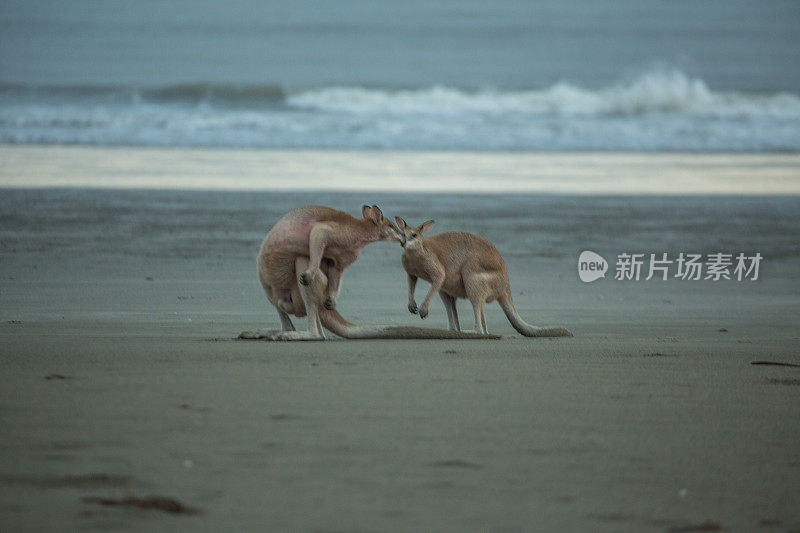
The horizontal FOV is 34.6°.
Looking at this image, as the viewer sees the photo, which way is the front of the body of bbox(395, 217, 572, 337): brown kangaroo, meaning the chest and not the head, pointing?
to the viewer's left

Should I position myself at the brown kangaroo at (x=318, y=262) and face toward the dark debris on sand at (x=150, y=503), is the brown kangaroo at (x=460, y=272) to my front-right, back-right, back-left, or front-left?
back-left

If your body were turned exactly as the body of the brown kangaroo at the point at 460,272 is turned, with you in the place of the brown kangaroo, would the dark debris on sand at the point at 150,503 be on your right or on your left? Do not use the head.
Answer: on your left

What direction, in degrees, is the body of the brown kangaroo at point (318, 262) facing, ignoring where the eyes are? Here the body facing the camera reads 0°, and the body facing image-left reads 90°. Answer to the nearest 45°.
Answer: approximately 270°

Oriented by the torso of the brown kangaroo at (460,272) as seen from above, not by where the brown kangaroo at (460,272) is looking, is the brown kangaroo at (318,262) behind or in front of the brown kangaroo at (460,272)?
in front

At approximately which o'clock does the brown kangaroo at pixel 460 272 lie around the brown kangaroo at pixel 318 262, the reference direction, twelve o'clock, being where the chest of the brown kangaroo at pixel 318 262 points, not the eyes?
the brown kangaroo at pixel 460 272 is roughly at 11 o'clock from the brown kangaroo at pixel 318 262.

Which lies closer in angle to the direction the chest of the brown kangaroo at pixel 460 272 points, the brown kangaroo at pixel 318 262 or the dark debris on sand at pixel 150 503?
the brown kangaroo

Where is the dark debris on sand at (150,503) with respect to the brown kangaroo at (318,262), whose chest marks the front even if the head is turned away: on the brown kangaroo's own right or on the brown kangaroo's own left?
on the brown kangaroo's own right
